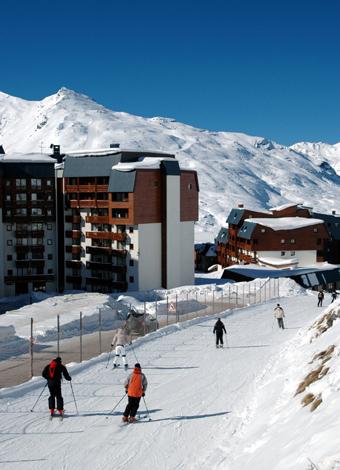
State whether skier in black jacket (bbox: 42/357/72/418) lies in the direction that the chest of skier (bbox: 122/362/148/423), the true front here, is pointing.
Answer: no
